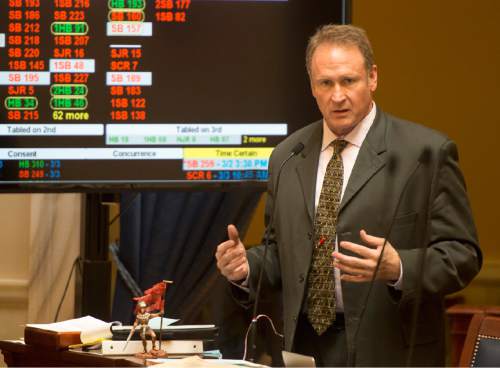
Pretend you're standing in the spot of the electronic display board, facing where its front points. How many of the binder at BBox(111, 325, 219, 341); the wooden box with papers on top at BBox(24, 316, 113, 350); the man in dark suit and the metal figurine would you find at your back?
0

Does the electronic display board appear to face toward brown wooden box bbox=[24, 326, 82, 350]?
yes

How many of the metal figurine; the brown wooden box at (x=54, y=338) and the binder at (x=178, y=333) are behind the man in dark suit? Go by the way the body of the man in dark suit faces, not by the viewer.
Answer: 0

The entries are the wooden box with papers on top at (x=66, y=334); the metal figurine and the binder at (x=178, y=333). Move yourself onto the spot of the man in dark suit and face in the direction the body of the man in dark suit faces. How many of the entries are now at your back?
0

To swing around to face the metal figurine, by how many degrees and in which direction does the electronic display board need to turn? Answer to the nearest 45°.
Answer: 0° — it already faces it

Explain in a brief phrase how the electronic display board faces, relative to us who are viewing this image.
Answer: facing the viewer

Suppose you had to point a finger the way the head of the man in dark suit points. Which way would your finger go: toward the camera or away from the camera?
toward the camera

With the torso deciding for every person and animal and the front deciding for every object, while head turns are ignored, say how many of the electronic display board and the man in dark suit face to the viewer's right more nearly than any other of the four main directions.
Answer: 0

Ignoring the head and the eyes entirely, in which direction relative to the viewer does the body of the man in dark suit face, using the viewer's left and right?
facing the viewer and to the left of the viewer

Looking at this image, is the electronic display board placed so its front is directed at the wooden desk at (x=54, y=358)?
yes

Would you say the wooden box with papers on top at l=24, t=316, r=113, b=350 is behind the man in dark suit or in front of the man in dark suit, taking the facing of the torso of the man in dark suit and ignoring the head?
in front

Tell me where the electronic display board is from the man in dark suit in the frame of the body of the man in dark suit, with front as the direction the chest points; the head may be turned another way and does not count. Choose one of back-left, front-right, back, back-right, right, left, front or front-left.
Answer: right
